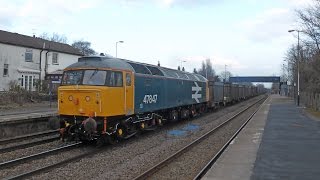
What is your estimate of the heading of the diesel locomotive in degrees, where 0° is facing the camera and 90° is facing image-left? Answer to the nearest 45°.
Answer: approximately 45°

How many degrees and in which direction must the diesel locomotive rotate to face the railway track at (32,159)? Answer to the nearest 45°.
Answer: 0° — it already faces it
